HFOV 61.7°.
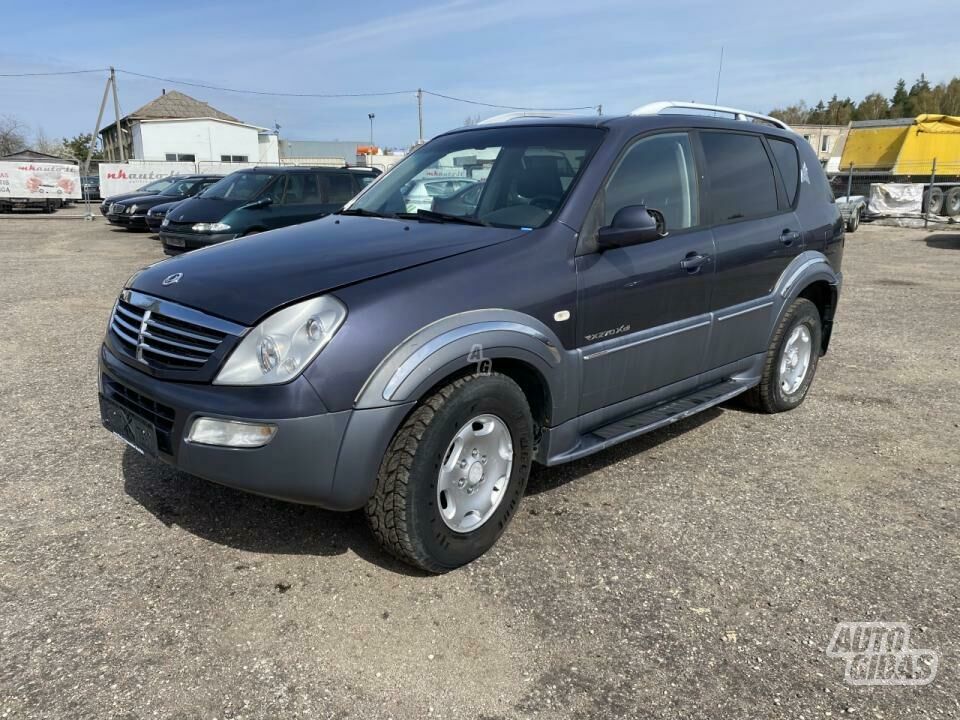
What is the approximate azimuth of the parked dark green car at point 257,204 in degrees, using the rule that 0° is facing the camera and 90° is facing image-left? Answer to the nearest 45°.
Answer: approximately 45°

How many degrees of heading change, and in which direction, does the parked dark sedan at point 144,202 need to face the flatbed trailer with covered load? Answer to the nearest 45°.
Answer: approximately 135° to its left

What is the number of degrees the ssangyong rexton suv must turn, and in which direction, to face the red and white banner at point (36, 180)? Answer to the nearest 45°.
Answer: approximately 90° to its right

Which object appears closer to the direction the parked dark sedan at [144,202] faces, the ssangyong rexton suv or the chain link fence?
the ssangyong rexton suv

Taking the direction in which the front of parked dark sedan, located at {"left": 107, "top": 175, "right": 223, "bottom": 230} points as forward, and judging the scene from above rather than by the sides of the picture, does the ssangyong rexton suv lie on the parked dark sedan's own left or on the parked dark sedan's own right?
on the parked dark sedan's own left

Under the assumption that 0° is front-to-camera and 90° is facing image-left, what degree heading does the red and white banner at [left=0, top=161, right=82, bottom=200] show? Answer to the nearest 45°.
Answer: approximately 0°

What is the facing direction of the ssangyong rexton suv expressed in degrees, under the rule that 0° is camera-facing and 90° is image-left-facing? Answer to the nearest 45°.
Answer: approximately 45°

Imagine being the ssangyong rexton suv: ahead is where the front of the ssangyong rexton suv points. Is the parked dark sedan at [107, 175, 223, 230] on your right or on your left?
on your right

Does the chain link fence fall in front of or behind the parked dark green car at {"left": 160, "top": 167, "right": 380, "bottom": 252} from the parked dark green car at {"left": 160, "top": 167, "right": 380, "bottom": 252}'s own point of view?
behind
